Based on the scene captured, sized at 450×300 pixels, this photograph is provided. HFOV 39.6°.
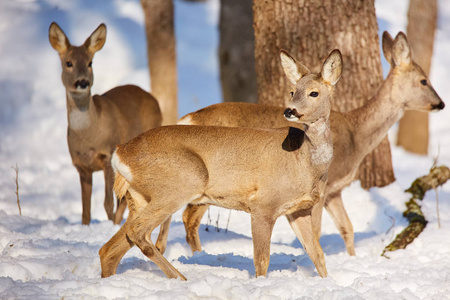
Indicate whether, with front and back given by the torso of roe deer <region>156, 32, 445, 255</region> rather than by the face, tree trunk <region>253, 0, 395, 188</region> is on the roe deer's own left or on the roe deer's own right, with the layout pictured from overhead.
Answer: on the roe deer's own left

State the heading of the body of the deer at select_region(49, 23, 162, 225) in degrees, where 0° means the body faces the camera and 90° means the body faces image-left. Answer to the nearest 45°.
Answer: approximately 45°

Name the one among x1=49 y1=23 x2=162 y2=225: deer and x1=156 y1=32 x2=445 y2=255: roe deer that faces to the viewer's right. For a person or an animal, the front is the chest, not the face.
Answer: the roe deer

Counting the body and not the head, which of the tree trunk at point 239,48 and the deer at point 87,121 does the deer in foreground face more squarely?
the tree trunk

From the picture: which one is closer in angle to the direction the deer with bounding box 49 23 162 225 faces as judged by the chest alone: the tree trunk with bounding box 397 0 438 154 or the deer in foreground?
the deer in foreground

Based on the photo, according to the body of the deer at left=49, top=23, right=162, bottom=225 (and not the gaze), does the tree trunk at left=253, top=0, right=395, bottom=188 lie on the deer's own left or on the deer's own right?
on the deer's own left

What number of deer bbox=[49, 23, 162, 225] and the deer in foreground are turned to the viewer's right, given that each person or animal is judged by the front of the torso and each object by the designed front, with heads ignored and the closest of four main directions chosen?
1

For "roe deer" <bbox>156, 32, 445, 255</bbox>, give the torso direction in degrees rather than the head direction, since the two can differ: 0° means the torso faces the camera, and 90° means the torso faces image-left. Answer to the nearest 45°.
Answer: approximately 270°

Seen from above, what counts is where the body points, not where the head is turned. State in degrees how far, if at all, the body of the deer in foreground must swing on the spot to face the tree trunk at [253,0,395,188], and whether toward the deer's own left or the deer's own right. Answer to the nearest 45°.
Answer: approximately 90° to the deer's own left

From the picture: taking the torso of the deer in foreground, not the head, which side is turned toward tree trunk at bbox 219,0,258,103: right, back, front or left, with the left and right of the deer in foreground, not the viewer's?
left

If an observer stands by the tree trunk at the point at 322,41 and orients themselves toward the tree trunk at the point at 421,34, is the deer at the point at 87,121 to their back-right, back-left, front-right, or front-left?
back-left

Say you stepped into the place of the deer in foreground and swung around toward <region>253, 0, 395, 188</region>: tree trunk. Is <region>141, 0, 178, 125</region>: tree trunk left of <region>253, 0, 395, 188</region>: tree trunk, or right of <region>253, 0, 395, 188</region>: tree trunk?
left

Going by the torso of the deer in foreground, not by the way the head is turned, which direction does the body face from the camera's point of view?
to the viewer's right
